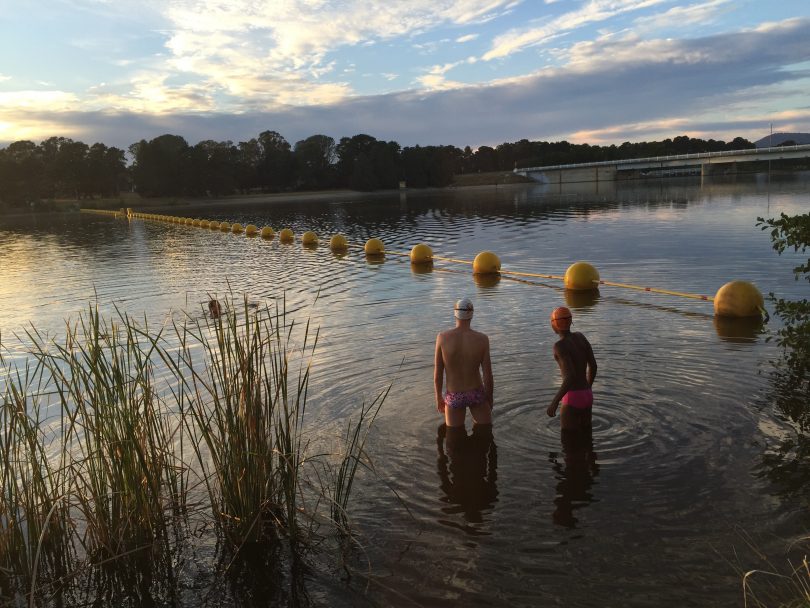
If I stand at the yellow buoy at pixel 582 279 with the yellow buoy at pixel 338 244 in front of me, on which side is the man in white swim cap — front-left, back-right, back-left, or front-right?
back-left

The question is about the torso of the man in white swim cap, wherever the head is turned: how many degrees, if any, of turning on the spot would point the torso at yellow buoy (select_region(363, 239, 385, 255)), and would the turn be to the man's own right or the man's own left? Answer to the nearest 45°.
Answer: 0° — they already face it

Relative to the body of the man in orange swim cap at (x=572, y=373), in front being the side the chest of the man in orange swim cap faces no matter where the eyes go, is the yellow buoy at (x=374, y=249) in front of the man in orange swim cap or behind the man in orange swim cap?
in front

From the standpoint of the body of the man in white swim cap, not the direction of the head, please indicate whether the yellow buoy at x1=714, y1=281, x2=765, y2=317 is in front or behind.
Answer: in front

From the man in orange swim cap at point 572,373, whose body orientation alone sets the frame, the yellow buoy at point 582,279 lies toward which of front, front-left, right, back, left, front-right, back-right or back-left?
front-right

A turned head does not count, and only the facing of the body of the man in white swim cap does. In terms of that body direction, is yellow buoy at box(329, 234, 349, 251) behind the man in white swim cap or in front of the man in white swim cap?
in front

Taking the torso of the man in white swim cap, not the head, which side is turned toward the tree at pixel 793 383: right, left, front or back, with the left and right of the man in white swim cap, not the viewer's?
right

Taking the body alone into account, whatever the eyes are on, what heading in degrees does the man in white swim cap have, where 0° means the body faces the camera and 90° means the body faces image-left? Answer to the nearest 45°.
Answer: approximately 180°

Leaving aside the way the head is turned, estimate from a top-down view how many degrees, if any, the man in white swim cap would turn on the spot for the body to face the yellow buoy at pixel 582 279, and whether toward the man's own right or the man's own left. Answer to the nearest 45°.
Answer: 0° — they already face it

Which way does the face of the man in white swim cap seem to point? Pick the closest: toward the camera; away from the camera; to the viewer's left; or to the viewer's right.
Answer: away from the camera

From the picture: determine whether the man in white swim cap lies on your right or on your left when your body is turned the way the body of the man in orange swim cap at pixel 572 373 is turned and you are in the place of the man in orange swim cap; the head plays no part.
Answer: on your left

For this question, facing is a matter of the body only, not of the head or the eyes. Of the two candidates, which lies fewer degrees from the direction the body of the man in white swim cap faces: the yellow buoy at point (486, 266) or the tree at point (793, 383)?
the yellow buoy
